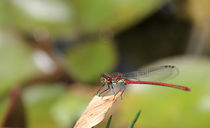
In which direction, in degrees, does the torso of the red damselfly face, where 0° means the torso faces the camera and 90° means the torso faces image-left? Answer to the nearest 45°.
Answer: approximately 90°
